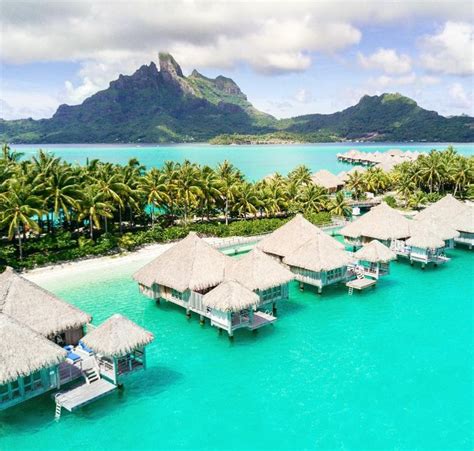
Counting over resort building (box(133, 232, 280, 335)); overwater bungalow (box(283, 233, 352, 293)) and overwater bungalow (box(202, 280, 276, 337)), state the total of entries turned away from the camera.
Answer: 0

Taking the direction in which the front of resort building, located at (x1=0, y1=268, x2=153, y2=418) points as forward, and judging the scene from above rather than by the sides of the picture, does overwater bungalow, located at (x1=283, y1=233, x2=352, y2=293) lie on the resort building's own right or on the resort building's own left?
on the resort building's own left

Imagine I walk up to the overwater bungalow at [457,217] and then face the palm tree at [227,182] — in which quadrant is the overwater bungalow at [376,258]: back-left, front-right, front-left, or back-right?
front-left

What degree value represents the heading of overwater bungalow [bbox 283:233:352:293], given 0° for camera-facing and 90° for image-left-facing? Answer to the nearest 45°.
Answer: approximately 315°

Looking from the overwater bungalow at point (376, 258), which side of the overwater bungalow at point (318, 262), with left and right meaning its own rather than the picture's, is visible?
left

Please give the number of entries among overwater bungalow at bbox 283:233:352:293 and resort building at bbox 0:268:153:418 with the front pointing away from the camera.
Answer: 0

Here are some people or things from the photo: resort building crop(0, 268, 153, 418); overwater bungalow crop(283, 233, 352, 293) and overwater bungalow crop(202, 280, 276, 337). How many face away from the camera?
0

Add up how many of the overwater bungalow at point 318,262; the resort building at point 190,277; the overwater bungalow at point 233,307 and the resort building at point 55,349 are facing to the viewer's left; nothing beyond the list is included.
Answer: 0

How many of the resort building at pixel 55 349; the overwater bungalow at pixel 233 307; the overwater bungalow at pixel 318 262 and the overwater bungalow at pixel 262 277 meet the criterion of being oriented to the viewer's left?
0

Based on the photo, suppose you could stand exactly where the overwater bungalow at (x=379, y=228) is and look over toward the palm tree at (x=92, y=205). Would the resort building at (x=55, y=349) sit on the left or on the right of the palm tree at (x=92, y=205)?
left

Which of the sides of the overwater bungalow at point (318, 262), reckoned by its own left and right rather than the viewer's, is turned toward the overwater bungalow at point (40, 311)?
right

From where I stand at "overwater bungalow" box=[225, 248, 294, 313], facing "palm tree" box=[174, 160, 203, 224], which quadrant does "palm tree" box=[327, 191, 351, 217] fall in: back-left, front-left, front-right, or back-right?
front-right

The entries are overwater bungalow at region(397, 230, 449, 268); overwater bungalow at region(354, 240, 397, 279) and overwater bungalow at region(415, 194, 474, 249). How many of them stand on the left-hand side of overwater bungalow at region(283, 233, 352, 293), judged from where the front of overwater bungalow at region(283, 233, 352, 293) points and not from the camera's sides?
3

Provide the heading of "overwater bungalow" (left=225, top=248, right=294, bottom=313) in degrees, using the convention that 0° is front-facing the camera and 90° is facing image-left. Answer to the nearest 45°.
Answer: approximately 315°

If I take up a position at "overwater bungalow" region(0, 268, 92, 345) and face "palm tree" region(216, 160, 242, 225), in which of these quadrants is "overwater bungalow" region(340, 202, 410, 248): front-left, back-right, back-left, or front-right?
front-right

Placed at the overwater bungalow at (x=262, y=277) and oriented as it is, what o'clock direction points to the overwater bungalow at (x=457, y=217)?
the overwater bungalow at (x=457, y=217) is roughly at 9 o'clock from the overwater bungalow at (x=262, y=277).

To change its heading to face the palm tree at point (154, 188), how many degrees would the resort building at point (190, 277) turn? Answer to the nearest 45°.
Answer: approximately 135° to its left

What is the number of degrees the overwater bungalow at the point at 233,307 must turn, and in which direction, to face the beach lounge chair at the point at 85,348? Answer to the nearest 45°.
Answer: approximately 90° to its right
